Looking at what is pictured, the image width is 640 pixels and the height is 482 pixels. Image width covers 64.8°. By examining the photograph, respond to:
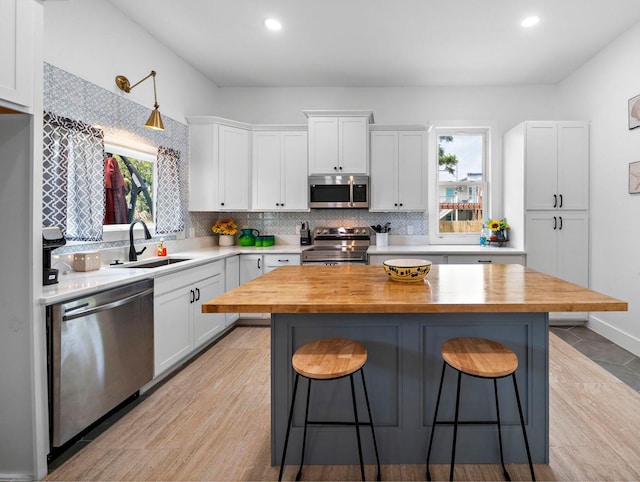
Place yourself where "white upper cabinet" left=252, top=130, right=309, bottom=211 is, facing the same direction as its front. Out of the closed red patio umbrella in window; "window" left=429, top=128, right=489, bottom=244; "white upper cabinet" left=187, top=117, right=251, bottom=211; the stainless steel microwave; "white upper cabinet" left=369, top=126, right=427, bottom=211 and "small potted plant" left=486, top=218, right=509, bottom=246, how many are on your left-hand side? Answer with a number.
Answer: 4

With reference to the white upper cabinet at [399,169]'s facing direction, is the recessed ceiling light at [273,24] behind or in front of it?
in front

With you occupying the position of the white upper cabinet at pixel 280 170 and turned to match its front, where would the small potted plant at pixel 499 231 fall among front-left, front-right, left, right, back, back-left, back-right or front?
left

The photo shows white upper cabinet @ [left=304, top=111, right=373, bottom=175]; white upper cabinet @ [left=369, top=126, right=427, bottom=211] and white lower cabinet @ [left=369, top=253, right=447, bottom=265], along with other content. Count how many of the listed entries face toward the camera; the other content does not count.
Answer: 3

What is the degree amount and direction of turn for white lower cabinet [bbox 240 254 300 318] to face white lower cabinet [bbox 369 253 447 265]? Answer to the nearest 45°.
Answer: approximately 90° to its left

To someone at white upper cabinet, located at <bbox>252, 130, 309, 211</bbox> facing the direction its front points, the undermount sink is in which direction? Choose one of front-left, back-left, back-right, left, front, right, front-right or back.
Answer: front-right

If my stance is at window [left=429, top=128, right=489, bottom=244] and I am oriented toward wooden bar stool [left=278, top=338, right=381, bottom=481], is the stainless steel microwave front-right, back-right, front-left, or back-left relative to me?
front-right

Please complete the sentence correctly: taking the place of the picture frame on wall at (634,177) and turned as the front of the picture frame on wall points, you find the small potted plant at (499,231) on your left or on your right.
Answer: on your right

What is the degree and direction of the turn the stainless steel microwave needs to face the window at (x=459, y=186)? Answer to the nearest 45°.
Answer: approximately 90° to its left

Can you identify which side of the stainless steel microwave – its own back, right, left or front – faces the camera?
front

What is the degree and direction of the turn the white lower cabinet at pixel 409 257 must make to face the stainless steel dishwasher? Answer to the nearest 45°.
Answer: approximately 45° to its right

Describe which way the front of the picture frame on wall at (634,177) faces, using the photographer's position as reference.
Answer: facing the viewer and to the left of the viewer

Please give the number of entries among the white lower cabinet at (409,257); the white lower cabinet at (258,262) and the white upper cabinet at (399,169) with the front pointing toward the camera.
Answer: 3

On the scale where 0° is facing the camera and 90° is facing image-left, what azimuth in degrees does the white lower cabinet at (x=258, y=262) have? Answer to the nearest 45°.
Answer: approximately 0°

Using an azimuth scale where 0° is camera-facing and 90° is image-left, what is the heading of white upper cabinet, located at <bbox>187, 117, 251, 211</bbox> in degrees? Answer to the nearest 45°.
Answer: approximately 315°

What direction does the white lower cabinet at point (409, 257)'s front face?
toward the camera
